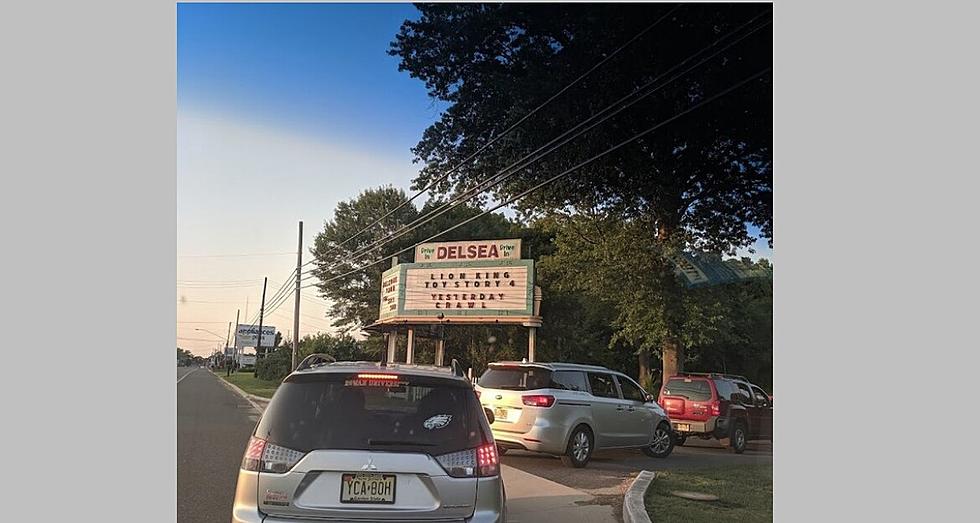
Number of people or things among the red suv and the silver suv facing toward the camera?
0

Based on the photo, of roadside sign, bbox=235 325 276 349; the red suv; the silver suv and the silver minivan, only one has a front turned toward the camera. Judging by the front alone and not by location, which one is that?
the roadside sign

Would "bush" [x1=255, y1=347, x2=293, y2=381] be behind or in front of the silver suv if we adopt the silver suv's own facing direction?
in front

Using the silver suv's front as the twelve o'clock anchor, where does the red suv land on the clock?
The red suv is roughly at 1 o'clock from the silver suv.

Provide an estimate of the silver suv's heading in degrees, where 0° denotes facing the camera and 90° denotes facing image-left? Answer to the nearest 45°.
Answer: approximately 180°

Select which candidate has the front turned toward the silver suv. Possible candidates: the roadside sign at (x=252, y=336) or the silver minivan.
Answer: the roadside sign

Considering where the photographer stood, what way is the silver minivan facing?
facing away from the viewer and to the right of the viewer

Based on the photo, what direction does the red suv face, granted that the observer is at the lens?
facing away from the viewer and to the right of the viewer

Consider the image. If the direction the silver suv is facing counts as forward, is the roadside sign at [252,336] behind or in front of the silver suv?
in front

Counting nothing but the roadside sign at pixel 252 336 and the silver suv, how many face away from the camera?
1

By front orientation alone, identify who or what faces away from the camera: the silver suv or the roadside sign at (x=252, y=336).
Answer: the silver suv

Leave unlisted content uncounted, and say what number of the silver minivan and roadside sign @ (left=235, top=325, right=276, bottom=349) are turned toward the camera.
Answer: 1
